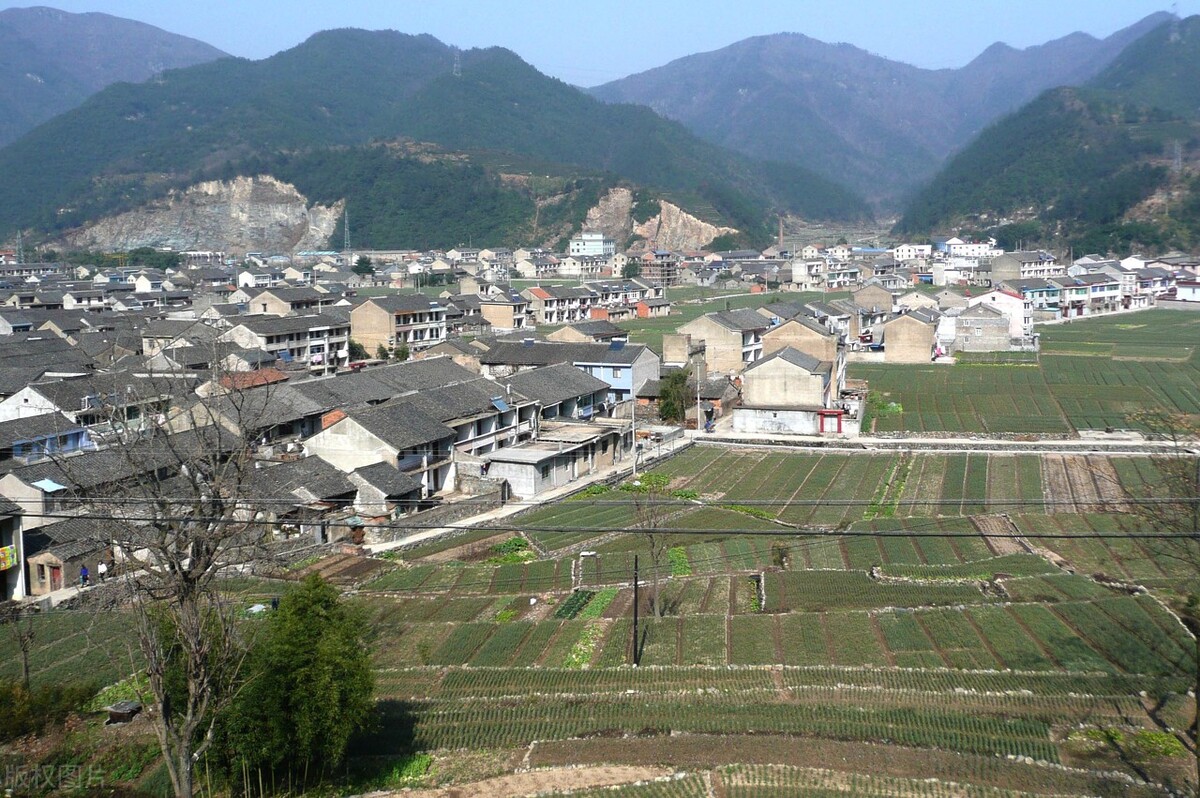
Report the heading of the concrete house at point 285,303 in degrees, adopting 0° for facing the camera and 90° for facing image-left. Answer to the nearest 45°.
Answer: approximately 315°

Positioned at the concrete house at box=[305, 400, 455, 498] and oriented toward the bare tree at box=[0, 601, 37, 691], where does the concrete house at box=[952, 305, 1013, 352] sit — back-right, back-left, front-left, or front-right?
back-left

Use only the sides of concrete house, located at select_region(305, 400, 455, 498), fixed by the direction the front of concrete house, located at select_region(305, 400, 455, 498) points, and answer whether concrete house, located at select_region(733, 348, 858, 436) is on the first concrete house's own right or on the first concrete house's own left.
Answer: on the first concrete house's own left

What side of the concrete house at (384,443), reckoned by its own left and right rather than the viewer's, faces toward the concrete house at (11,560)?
right

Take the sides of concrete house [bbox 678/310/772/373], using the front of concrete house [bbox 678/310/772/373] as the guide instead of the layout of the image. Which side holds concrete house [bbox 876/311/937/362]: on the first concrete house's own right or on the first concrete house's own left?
on the first concrete house's own left

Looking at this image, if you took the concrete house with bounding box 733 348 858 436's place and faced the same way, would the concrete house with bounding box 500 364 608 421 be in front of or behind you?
behind

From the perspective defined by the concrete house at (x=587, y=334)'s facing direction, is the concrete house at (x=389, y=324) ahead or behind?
behind

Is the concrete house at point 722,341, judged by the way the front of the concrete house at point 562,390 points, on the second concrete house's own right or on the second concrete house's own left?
on the second concrete house's own left
